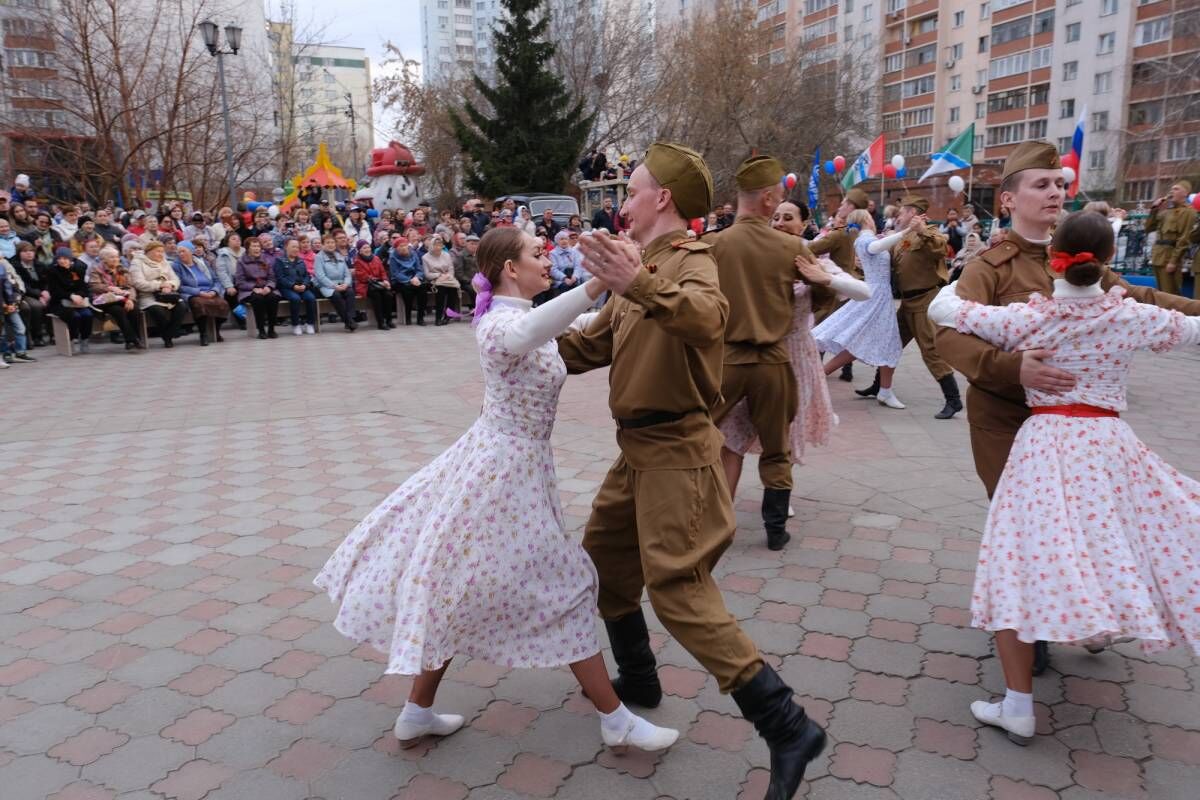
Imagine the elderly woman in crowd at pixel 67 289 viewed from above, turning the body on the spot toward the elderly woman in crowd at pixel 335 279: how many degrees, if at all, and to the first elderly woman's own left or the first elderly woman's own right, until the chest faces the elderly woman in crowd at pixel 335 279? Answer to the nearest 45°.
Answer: approximately 45° to the first elderly woman's own left

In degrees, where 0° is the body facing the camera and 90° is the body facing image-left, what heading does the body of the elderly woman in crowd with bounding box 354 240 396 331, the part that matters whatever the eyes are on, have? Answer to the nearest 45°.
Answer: approximately 315°

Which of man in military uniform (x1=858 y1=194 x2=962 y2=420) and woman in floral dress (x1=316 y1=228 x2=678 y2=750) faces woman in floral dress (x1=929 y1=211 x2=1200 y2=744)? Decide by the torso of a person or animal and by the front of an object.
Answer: woman in floral dress (x1=316 y1=228 x2=678 y2=750)

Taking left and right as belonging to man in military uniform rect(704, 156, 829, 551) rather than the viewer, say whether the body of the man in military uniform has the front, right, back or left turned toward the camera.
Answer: back

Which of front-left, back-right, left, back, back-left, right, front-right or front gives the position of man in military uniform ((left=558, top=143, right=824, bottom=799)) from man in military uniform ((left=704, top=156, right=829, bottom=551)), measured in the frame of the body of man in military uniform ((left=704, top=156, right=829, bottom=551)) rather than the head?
back

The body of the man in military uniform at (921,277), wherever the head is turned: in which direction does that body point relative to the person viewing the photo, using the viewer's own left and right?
facing to the left of the viewer

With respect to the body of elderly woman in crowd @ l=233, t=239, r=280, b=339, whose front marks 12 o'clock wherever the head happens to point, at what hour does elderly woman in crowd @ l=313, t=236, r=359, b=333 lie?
elderly woman in crowd @ l=313, t=236, r=359, b=333 is roughly at 10 o'clock from elderly woman in crowd @ l=233, t=239, r=280, b=339.

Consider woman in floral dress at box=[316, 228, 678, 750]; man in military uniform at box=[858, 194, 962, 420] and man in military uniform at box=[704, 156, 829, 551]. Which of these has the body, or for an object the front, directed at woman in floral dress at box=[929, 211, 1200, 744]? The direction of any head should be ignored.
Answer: woman in floral dress at box=[316, 228, 678, 750]

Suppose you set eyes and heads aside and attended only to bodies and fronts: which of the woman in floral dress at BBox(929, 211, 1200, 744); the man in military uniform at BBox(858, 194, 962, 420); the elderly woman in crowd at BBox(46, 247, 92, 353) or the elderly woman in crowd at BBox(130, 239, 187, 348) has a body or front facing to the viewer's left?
the man in military uniform

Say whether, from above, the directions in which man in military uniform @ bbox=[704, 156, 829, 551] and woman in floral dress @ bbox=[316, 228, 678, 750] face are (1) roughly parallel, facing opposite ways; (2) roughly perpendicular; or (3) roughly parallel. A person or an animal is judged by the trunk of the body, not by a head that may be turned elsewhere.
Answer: roughly perpendicular

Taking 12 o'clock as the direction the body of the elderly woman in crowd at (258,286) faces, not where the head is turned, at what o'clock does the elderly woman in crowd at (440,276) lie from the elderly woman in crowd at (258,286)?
the elderly woman in crowd at (440,276) is roughly at 10 o'clock from the elderly woman in crowd at (258,286).

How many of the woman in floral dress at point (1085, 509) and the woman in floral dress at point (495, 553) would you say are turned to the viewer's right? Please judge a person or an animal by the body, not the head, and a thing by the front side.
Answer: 1

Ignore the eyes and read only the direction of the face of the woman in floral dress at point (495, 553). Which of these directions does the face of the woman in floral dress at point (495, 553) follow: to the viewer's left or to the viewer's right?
to the viewer's right

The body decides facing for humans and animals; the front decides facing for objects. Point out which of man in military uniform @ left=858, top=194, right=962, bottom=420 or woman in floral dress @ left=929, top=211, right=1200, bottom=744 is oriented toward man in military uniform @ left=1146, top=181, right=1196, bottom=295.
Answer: the woman in floral dress
